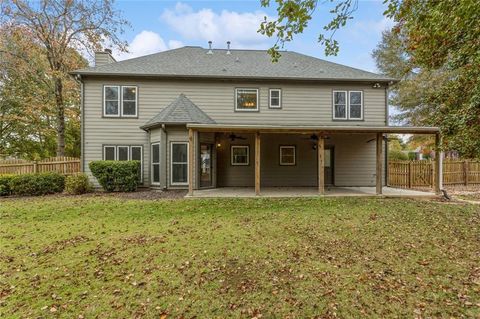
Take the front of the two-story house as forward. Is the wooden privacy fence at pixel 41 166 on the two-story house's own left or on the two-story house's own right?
on the two-story house's own left

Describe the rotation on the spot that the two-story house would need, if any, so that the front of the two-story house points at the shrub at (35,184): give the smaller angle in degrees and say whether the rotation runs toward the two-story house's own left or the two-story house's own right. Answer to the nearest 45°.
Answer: approximately 90° to the two-story house's own left

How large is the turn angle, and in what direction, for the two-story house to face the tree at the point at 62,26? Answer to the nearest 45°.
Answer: approximately 90° to its left

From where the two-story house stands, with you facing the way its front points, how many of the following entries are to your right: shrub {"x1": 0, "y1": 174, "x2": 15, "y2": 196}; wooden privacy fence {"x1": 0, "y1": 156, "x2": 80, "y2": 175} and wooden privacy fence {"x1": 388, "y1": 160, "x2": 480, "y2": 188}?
1

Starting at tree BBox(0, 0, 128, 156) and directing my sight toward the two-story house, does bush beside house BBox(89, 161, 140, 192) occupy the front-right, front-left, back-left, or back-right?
front-right

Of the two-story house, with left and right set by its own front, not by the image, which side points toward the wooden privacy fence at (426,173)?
right

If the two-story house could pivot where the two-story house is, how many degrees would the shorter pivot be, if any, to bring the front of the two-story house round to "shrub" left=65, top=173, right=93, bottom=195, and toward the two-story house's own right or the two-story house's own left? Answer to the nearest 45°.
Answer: approximately 90° to the two-story house's own left

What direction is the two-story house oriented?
away from the camera

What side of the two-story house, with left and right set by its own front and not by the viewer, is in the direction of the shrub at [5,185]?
left

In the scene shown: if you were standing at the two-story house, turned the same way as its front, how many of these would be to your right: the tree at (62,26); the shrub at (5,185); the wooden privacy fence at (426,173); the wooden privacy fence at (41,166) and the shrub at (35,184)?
1
